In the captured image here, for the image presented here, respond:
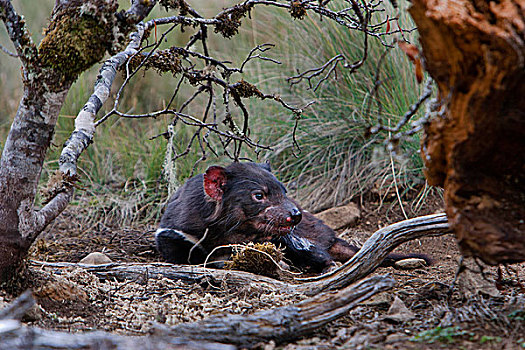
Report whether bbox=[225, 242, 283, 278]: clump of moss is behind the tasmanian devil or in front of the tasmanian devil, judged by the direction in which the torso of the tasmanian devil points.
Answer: in front

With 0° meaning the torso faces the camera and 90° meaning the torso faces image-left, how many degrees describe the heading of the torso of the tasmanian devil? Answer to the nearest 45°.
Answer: approximately 315°

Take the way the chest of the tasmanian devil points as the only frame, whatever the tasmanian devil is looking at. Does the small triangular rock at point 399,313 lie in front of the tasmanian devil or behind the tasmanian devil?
in front

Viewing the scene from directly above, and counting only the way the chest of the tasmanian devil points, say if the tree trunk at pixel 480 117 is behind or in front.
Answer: in front
